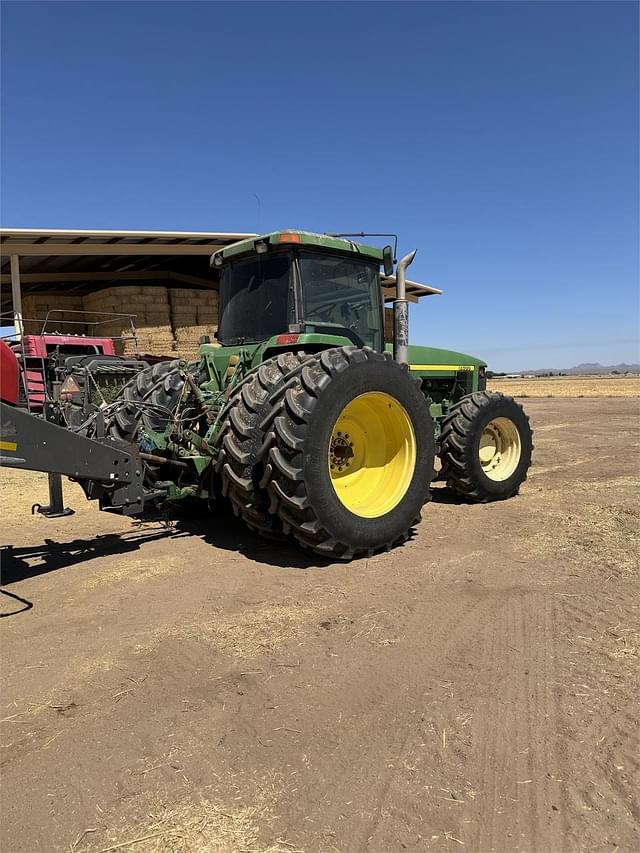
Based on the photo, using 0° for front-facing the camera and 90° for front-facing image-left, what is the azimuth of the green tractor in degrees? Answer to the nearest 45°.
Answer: approximately 225°

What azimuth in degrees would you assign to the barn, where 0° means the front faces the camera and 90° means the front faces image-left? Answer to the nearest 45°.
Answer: approximately 0°

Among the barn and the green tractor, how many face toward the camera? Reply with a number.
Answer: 1

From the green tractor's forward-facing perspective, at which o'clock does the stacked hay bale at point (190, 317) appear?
The stacked hay bale is roughly at 10 o'clock from the green tractor.

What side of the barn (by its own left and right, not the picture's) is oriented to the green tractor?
front
